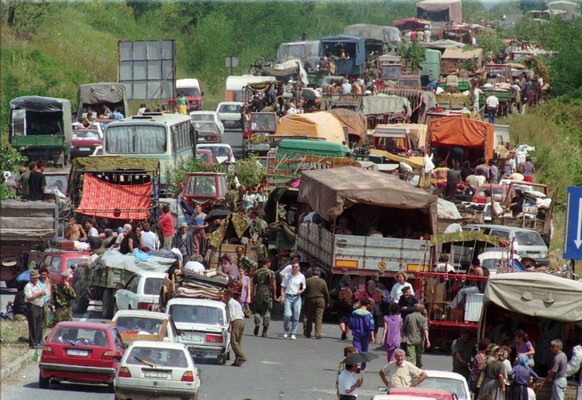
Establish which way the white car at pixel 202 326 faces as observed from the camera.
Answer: facing away from the viewer

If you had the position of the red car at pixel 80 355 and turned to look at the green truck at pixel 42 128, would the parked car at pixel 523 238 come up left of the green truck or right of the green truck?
right

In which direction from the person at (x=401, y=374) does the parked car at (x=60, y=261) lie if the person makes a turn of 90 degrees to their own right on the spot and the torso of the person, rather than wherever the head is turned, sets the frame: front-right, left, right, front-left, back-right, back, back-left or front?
front-right
